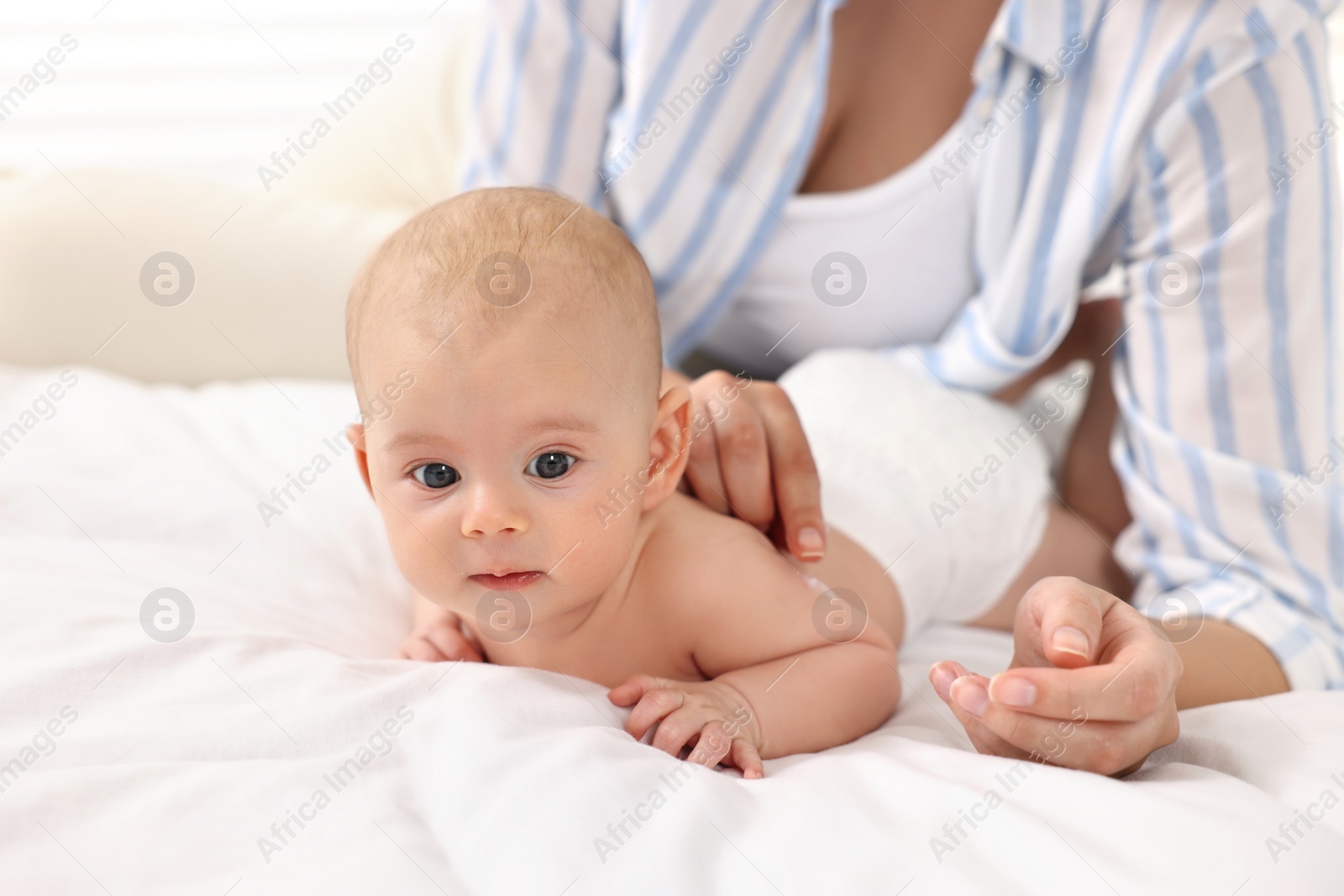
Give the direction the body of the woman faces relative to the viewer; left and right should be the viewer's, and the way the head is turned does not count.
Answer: facing the viewer

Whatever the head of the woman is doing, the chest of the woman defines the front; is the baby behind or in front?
in front
